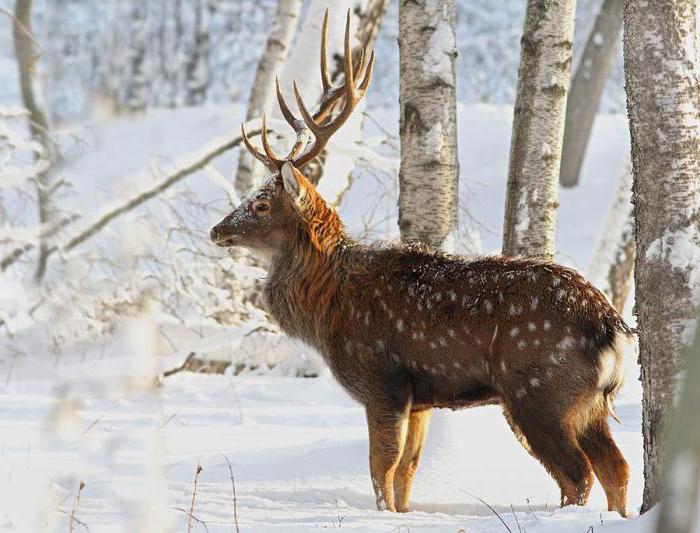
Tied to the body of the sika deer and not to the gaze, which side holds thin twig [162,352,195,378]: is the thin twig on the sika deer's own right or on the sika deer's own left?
on the sika deer's own right

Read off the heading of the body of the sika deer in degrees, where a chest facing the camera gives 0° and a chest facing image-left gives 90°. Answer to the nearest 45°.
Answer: approximately 90°
